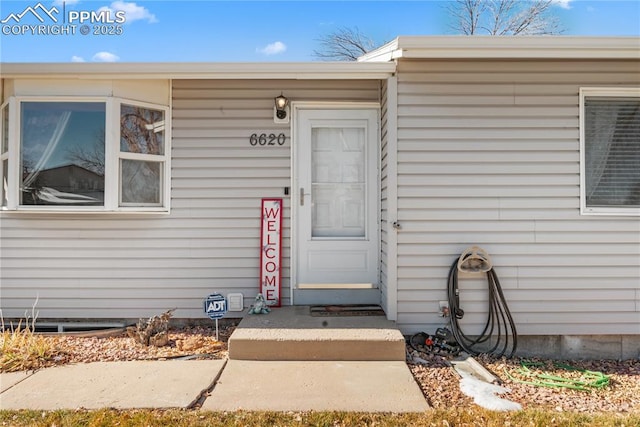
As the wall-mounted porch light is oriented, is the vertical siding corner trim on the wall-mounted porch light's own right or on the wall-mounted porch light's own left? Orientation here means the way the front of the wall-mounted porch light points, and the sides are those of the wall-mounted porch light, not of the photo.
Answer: on the wall-mounted porch light's own left

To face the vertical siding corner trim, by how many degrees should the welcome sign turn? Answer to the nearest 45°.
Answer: approximately 45° to its left

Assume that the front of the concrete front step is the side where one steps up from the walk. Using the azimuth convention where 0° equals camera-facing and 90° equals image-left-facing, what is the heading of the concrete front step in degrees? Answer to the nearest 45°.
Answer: approximately 0°

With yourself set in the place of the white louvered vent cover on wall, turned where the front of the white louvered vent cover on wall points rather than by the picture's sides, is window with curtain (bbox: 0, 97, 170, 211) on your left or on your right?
on your right

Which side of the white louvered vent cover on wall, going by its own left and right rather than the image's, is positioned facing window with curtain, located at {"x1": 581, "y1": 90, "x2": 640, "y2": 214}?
left

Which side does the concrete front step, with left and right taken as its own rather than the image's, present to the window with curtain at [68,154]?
right

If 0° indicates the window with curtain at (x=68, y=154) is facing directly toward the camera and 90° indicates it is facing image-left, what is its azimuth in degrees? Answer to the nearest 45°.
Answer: approximately 0°

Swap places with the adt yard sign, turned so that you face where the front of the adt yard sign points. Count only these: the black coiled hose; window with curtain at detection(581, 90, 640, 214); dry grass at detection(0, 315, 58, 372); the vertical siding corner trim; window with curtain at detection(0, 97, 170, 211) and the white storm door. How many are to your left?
4

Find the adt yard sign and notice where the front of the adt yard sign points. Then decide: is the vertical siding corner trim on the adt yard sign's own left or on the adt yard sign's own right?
on the adt yard sign's own left

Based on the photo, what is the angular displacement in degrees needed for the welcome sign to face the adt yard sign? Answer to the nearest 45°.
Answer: approximately 45° to its right
